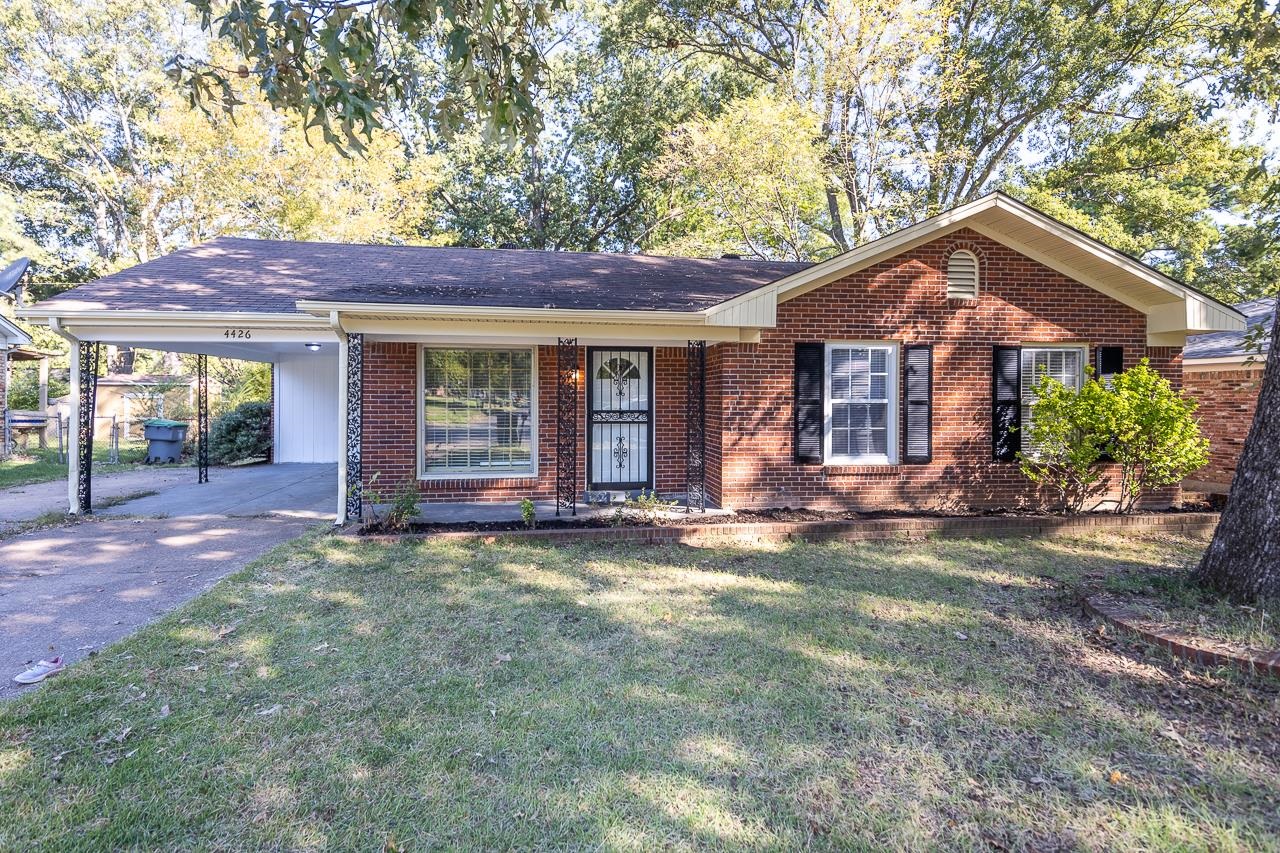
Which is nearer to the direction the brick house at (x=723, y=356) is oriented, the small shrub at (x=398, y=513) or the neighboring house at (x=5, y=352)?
the small shrub

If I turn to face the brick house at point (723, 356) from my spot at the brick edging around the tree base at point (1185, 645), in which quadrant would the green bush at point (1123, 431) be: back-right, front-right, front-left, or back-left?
front-right

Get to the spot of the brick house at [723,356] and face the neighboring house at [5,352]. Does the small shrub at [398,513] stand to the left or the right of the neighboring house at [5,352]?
left

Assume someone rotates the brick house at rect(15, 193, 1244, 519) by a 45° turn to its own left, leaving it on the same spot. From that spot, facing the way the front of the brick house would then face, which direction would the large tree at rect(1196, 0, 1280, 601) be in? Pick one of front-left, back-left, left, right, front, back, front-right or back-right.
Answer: front

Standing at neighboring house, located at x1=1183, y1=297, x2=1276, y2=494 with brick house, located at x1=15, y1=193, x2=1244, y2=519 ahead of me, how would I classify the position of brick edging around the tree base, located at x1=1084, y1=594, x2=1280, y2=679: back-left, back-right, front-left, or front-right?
front-left

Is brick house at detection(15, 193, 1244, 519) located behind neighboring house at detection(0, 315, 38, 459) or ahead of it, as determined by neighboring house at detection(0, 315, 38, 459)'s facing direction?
ahead

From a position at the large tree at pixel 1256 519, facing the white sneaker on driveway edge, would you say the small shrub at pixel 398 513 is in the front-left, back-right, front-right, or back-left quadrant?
front-right

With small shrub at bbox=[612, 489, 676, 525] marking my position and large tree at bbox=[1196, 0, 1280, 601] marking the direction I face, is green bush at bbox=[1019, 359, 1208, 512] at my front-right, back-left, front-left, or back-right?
front-left

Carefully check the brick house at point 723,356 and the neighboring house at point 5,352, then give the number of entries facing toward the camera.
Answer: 2

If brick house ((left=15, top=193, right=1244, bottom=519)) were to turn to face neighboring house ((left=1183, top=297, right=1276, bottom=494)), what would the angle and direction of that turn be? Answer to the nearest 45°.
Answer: approximately 90° to its left

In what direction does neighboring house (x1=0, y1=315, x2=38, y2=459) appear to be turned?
toward the camera

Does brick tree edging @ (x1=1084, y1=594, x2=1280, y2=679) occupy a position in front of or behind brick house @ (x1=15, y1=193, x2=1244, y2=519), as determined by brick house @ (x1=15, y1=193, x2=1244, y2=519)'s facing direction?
in front

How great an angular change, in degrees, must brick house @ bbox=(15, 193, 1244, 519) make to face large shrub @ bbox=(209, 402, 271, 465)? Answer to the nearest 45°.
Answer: approximately 135° to its right

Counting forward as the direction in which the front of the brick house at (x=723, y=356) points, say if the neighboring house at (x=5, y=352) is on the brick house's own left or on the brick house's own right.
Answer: on the brick house's own right

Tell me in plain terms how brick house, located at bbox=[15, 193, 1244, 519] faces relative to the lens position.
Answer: facing the viewer
